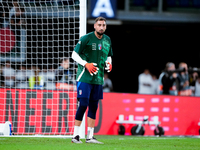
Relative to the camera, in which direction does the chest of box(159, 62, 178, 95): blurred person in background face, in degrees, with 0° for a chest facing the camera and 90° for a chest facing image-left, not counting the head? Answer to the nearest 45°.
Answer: approximately 315°

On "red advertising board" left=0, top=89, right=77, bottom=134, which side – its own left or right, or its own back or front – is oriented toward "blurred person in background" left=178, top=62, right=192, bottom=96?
left

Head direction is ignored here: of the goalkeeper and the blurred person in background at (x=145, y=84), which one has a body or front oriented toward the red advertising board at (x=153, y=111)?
the blurred person in background

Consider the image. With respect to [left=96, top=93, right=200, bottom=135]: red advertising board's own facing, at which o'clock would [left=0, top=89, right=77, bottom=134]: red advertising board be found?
[left=0, top=89, right=77, bottom=134]: red advertising board is roughly at 2 o'clock from [left=96, top=93, right=200, bottom=135]: red advertising board.

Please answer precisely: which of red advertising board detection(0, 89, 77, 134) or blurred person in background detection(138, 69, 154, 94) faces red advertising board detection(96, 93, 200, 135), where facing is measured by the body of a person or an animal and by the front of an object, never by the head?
the blurred person in background

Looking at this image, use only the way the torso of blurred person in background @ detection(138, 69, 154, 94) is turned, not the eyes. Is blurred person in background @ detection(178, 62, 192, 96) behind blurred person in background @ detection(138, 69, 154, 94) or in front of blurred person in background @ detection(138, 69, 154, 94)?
in front

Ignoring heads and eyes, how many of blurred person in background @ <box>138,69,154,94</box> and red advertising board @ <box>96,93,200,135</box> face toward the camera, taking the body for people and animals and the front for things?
2

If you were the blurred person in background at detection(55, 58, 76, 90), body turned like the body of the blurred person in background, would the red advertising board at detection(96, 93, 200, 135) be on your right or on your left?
on your left

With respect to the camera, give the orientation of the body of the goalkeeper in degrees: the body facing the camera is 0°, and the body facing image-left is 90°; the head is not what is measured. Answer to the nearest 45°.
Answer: approximately 315°

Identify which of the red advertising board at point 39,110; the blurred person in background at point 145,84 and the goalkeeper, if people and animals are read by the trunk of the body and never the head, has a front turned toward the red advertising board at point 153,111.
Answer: the blurred person in background

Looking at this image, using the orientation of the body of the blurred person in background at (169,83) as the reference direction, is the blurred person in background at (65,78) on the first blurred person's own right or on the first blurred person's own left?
on the first blurred person's own right
